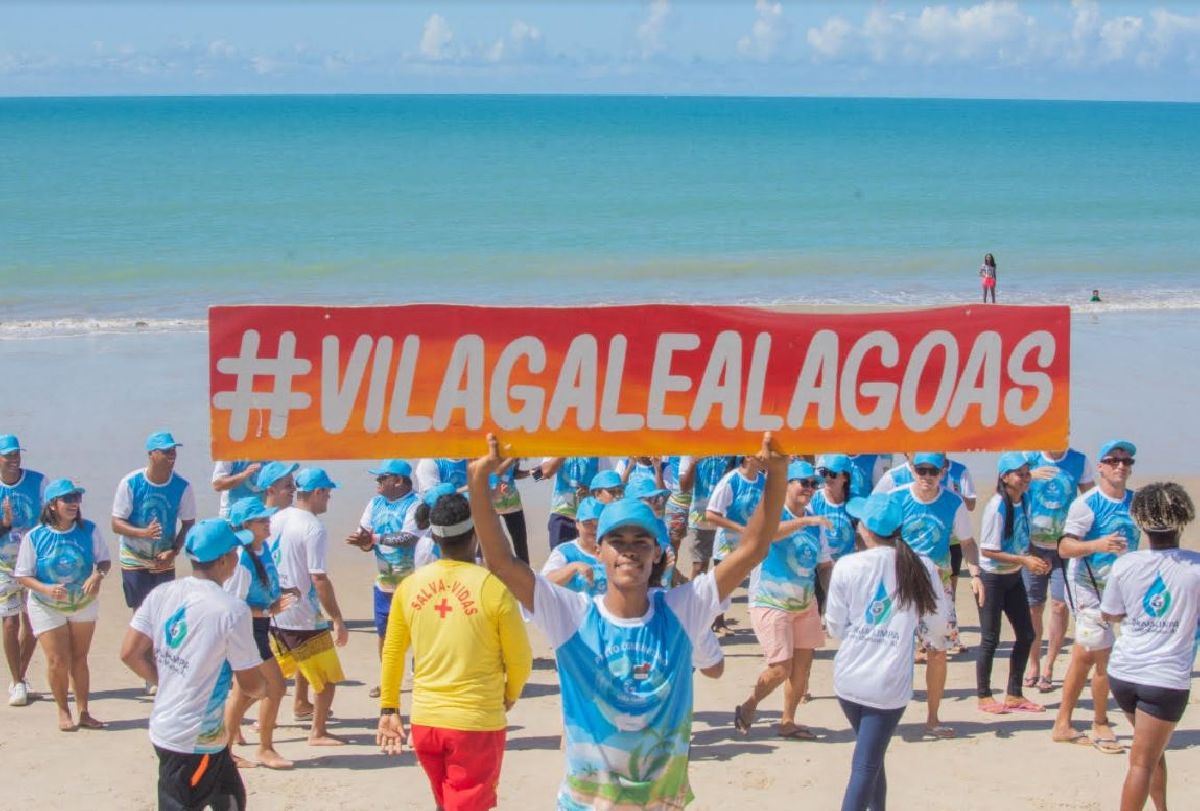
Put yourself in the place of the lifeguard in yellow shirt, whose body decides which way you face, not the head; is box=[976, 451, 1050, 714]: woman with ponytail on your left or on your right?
on your right

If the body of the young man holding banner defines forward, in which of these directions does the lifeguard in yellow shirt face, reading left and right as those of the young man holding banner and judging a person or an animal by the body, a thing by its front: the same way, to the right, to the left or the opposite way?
the opposite way

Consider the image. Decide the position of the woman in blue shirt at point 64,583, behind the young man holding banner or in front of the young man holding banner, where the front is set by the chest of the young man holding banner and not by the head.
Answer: behind

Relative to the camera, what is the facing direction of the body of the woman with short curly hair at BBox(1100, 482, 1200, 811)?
away from the camera

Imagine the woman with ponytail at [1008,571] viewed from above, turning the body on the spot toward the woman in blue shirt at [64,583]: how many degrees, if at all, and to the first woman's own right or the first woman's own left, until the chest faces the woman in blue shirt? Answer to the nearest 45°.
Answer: approximately 135° to the first woman's own right

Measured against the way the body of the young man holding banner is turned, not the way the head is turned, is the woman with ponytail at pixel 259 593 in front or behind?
behind

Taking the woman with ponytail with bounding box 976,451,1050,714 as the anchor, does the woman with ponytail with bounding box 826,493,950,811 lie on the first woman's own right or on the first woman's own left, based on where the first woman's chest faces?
on the first woman's own right

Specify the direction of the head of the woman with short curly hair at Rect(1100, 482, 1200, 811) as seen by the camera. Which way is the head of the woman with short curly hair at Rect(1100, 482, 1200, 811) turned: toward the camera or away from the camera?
away from the camera

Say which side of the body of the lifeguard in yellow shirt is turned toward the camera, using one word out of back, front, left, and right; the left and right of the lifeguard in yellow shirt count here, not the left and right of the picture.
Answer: back

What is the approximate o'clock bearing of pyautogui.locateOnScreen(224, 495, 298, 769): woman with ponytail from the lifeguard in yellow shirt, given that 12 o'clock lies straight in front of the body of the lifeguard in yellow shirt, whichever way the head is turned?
The woman with ponytail is roughly at 11 o'clock from the lifeguard in yellow shirt.

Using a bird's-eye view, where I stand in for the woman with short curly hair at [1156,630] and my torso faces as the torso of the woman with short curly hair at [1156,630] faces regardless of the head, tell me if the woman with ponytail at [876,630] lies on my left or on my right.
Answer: on my left

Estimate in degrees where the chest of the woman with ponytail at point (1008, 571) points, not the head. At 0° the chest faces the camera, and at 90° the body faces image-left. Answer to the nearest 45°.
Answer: approximately 315°
